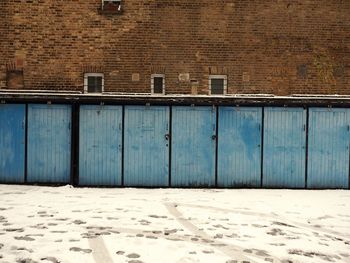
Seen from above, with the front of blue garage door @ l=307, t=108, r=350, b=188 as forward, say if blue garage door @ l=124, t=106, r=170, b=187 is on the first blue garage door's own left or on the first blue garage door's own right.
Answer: on the first blue garage door's own right

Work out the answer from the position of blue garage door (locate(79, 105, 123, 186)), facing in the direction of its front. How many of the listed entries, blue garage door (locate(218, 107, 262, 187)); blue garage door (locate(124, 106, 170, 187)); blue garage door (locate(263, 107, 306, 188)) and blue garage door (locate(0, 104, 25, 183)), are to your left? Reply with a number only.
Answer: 3

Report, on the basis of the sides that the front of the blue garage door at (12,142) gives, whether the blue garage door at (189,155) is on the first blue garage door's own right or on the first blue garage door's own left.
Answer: on the first blue garage door's own left

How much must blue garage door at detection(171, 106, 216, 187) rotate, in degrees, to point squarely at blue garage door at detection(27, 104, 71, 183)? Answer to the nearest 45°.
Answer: approximately 90° to its right

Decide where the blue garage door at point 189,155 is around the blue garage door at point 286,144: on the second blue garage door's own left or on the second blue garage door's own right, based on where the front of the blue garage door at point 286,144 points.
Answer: on the second blue garage door's own right

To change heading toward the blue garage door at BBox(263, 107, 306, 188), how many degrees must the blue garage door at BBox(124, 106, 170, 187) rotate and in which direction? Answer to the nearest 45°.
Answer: approximately 90° to its left

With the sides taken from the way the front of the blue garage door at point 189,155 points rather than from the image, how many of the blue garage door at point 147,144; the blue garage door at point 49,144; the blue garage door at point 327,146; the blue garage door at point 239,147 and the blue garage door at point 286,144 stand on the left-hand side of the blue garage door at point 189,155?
3

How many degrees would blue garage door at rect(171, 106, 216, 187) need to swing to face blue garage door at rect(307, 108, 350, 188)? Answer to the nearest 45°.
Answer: approximately 90° to its left

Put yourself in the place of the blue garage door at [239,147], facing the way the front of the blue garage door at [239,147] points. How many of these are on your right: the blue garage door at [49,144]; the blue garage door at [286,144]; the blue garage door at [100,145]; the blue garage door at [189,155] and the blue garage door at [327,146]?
3

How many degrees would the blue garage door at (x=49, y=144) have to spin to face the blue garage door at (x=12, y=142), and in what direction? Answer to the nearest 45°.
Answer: approximately 90° to its right
